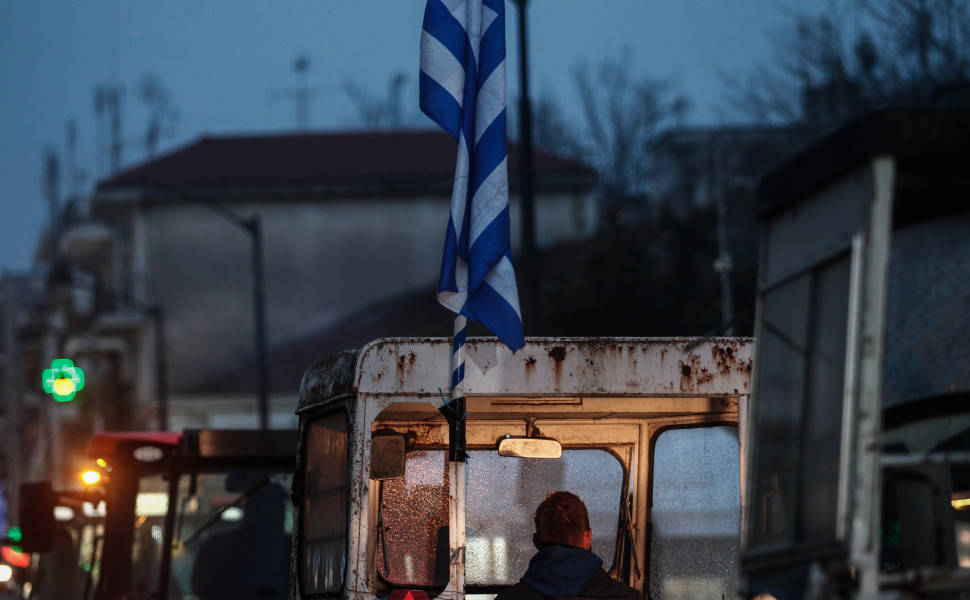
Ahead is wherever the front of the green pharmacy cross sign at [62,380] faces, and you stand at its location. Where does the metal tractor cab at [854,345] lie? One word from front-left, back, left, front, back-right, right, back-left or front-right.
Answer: front

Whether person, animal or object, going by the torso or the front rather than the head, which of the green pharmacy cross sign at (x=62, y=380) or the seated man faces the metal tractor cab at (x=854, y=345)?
the green pharmacy cross sign

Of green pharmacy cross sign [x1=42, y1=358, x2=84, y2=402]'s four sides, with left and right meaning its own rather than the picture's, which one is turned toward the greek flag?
front

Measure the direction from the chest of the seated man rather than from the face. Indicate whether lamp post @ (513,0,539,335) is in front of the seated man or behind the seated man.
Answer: in front

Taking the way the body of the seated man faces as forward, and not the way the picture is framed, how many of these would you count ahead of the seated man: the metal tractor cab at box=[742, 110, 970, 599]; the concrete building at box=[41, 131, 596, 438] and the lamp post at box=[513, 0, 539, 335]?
2

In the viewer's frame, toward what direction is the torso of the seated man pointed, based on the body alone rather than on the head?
away from the camera

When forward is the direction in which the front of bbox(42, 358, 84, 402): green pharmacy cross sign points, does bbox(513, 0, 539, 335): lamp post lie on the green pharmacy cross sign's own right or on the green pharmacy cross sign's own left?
on the green pharmacy cross sign's own left

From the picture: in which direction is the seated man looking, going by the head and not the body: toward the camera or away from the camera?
away from the camera

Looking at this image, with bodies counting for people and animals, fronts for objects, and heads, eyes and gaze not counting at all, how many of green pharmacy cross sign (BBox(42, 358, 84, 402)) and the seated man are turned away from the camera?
1

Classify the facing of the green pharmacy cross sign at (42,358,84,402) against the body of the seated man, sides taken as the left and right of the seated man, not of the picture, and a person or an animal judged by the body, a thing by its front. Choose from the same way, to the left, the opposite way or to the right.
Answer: the opposite way
